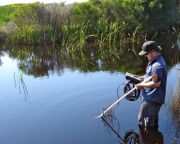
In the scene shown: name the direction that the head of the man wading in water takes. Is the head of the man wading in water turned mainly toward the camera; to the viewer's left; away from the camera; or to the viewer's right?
to the viewer's left

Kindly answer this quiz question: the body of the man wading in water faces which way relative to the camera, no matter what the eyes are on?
to the viewer's left
